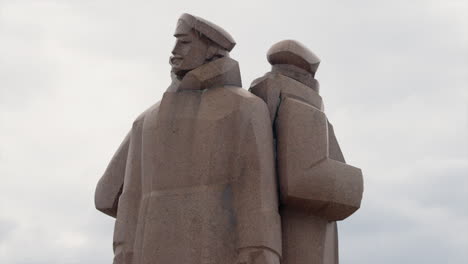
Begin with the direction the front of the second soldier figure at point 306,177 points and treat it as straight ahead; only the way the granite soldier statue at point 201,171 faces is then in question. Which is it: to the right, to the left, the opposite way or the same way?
the opposite way

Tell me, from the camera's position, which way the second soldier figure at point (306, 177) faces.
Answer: facing away from the viewer and to the right of the viewer

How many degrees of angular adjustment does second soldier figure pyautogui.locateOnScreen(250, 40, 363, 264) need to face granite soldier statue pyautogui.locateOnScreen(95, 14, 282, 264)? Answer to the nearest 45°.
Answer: approximately 135° to its left

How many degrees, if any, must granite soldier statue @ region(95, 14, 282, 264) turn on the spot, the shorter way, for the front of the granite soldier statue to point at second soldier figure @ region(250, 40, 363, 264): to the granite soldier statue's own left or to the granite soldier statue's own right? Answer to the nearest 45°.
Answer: approximately 135° to the granite soldier statue's own left

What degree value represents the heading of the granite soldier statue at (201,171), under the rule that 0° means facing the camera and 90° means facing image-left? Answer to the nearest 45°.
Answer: approximately 45°
